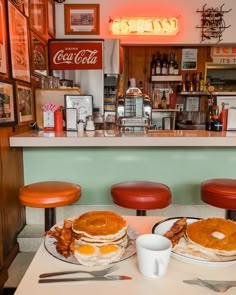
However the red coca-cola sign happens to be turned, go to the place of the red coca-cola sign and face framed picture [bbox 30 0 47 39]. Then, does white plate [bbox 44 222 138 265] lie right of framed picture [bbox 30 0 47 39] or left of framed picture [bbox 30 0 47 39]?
left

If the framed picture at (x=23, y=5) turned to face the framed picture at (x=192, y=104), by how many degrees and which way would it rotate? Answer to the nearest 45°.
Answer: approximately 45° to its left

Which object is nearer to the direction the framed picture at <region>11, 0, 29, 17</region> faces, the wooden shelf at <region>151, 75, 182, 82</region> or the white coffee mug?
the wooden shelf

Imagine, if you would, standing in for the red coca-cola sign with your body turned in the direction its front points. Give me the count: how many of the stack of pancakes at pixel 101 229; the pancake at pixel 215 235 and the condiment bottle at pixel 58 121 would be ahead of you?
3

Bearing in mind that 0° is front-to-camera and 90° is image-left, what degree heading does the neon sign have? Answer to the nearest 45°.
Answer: approximately 0°

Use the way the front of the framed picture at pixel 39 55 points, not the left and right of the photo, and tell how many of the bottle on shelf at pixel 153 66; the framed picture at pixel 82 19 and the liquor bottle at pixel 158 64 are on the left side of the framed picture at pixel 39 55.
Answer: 3

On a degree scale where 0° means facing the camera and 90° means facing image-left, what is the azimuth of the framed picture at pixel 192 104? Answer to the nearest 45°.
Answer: approximately 0°
